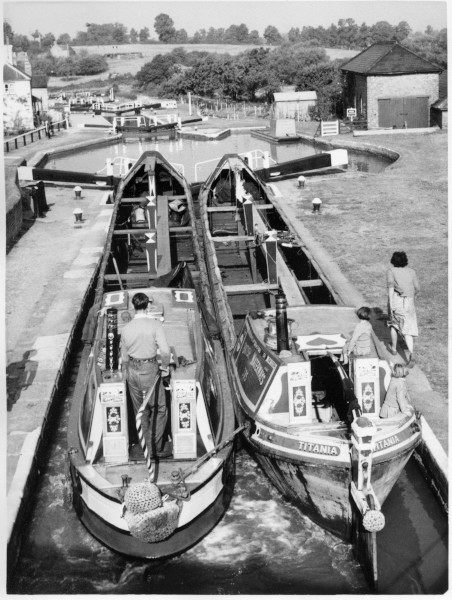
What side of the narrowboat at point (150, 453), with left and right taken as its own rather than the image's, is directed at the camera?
back

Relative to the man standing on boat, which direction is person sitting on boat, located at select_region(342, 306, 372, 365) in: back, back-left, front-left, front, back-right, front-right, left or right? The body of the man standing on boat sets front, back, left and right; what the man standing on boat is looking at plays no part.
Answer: right

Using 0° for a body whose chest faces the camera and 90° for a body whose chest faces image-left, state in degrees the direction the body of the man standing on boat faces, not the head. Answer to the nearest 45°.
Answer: approximately 180°

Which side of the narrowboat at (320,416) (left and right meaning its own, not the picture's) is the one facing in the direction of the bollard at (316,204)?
front

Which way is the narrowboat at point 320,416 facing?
away from the camera

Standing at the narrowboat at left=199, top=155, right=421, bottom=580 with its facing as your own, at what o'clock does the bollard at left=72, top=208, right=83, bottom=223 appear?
The bollard is roughly at 11 o'clock from the narrowboat.

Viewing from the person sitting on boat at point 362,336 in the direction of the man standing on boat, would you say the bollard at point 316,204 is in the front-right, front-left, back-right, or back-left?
back-right

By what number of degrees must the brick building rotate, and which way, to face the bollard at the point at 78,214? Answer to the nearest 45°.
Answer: approximately 45° to its right

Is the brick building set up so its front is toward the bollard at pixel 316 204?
yes

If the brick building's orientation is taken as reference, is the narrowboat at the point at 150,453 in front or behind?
in front
